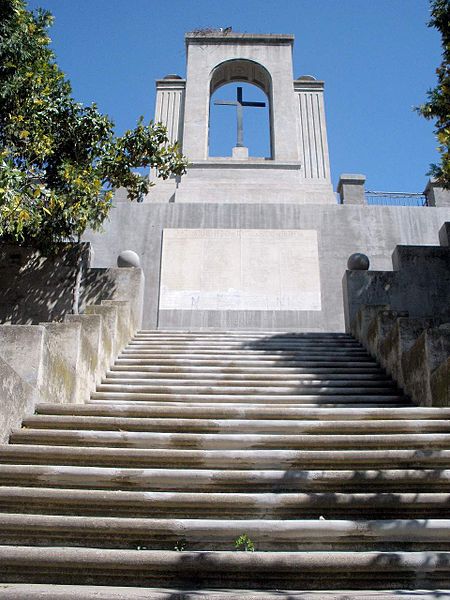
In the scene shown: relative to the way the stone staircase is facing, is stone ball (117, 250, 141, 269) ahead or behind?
behind

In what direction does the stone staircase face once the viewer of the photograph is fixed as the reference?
facing the viewer

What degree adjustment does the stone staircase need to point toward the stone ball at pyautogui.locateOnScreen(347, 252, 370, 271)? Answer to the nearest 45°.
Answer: approximately 135° to its left

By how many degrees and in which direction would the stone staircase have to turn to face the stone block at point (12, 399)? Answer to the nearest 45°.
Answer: approximately 90° to its right
